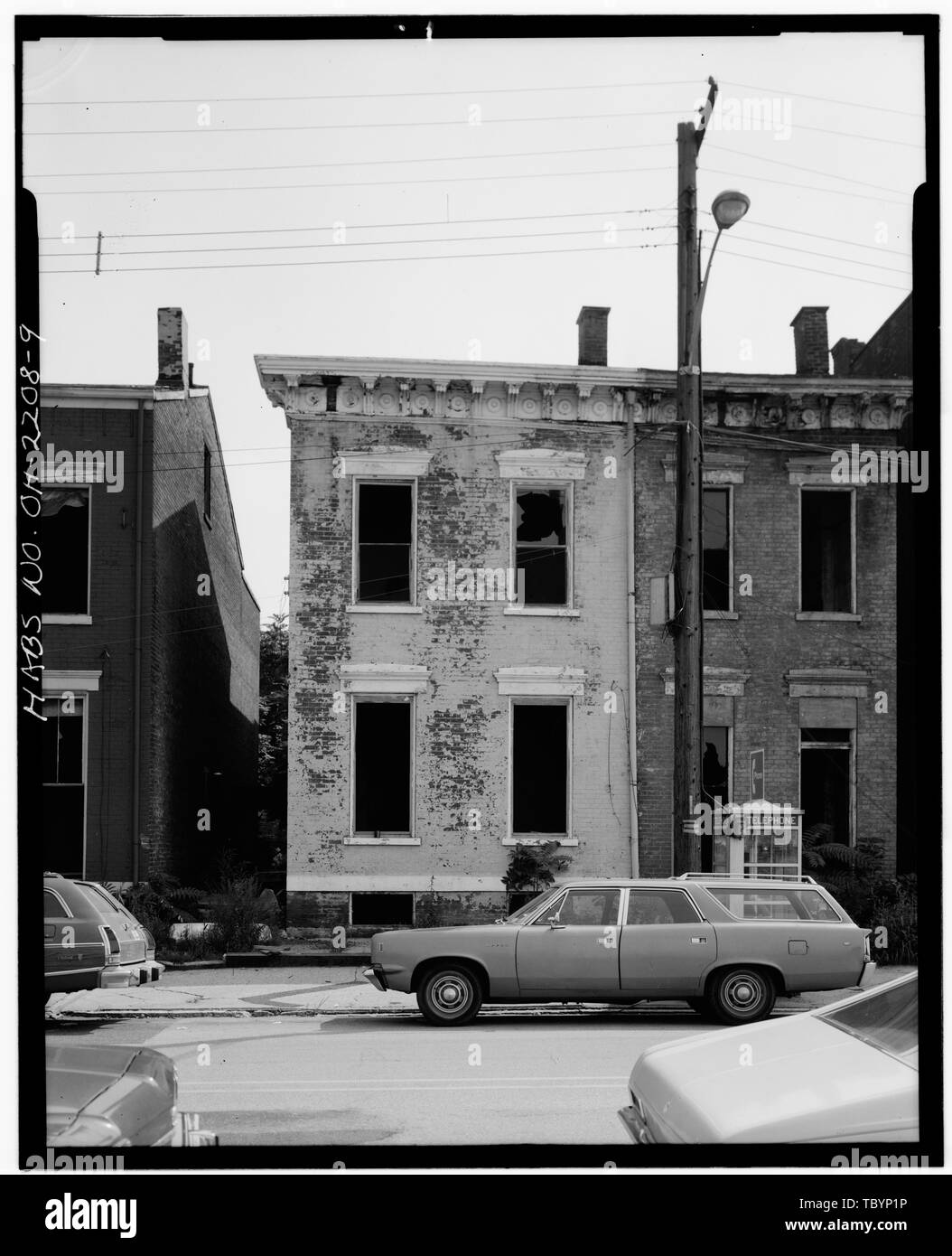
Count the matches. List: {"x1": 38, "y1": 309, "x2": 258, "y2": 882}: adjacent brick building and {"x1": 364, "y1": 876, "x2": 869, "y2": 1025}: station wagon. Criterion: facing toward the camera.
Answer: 1

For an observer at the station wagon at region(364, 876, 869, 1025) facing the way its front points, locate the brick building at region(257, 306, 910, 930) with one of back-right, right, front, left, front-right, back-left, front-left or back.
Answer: right

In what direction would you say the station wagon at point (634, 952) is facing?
to the viewer's left

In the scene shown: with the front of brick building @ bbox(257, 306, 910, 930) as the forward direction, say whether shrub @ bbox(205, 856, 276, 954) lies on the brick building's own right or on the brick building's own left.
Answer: on the brick building's own right

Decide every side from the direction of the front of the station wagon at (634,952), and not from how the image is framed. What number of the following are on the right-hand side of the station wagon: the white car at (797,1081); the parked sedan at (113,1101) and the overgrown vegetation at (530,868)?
1

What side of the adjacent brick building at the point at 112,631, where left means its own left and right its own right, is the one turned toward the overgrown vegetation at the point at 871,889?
left

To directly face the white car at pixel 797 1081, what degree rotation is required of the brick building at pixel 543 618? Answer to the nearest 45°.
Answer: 0° — it already faces it

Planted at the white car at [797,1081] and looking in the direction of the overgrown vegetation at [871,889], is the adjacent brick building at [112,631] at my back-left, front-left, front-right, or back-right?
front-left

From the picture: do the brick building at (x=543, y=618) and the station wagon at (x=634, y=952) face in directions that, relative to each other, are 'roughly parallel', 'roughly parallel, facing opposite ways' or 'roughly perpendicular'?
roughly perpendicular

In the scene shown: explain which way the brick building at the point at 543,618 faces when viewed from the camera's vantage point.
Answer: facing the viewer
